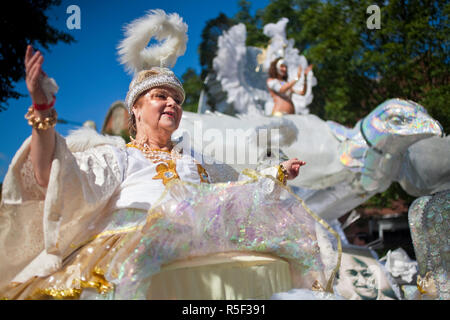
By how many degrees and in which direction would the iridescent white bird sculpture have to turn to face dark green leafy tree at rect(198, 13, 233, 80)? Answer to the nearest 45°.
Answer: approximately 135° to its left

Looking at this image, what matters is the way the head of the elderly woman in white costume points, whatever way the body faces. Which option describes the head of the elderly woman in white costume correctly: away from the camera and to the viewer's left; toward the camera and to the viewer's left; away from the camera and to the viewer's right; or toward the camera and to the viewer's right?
toward the camera and to the viewer's right

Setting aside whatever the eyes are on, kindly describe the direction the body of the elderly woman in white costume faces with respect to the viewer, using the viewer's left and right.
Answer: facing the viewer and to the right of the viewer

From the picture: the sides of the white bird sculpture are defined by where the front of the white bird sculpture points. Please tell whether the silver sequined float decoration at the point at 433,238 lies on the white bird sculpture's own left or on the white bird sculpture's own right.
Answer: on the white bird sculpture's own right

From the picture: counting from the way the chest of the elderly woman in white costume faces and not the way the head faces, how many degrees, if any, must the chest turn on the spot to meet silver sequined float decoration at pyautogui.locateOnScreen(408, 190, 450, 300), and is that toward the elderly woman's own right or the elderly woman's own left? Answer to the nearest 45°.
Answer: approximately 90° to the elderly woman's own left

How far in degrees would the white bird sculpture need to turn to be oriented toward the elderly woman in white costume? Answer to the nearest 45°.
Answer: approximately 90° to its right

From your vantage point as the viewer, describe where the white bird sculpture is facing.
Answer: facing to the right of the viewer

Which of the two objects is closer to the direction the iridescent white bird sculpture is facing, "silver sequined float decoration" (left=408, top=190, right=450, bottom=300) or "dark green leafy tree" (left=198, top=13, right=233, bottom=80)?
the silver sequined float decoration

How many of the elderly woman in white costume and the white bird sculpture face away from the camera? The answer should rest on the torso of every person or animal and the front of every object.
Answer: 0
